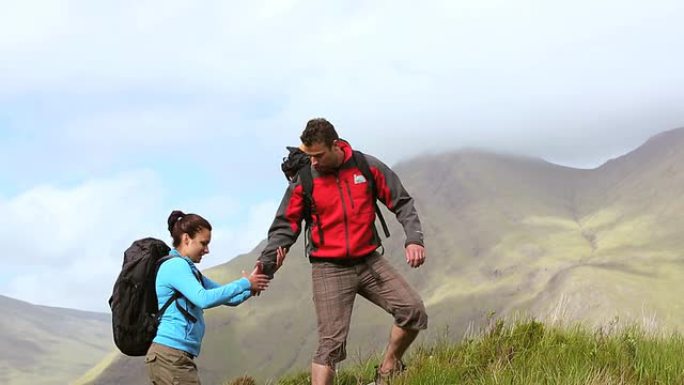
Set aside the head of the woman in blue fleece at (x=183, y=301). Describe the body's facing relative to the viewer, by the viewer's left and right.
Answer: facing to the right of the viewer

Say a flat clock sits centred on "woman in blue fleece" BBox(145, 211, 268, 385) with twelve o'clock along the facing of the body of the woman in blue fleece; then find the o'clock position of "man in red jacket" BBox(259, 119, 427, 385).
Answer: The man in red jacket is roughly at 11 o'clock from the woman in blue fleece.

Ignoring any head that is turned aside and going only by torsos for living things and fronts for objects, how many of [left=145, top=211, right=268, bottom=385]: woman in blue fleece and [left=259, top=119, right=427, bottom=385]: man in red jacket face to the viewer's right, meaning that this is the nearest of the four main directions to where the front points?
1

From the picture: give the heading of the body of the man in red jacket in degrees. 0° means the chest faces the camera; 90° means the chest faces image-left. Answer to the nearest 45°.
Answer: approximately 0°

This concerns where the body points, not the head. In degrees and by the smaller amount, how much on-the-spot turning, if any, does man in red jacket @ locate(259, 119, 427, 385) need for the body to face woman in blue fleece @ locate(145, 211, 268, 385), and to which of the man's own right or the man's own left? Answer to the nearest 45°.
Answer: approximately 45° to the man's own right

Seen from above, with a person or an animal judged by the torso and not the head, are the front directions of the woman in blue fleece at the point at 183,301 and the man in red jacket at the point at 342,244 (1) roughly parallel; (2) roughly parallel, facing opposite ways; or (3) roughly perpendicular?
roughly perpendicular
